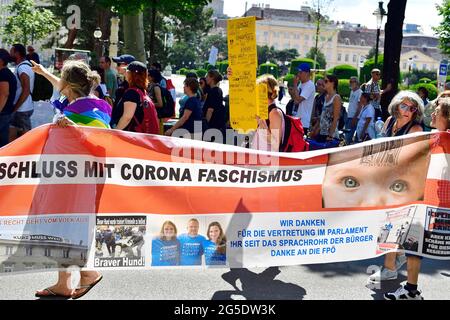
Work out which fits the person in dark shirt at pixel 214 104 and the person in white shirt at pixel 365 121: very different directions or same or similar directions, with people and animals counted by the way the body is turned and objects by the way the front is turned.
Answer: same or similar directions

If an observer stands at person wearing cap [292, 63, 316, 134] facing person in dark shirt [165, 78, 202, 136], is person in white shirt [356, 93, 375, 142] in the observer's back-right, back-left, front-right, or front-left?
back-right

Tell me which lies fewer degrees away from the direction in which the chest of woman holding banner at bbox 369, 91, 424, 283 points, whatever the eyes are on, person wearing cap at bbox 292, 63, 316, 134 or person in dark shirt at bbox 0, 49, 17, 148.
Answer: the person in dark shirt

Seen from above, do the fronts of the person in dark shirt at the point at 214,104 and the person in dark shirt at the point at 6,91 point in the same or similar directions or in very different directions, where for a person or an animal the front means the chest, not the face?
same or similar directions

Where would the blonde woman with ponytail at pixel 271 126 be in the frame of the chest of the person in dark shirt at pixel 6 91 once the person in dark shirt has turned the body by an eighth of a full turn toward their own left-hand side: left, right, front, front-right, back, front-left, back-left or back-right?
left

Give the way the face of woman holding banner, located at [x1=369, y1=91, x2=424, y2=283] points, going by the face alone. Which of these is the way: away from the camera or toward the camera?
toward the camera
